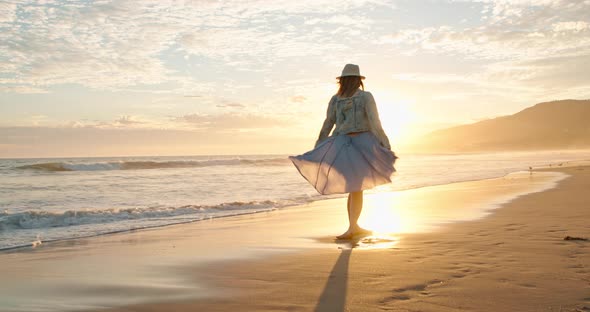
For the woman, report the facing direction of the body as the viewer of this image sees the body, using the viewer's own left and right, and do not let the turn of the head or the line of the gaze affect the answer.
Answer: facing away from the viewer

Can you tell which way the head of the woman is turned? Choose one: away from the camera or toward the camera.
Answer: away from the camera
